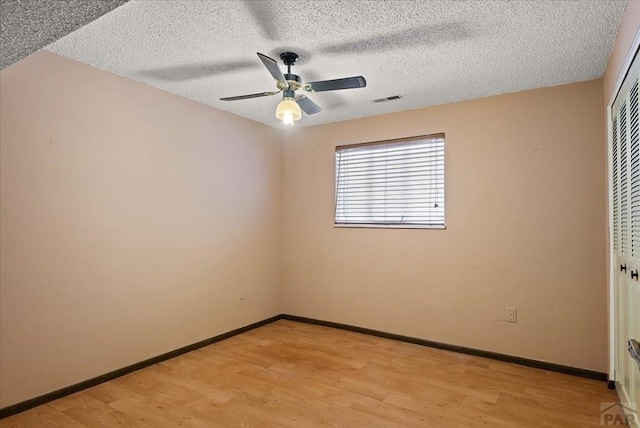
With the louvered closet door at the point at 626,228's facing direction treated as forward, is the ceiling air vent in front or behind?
in front

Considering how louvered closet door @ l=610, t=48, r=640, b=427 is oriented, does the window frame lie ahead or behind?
ahead

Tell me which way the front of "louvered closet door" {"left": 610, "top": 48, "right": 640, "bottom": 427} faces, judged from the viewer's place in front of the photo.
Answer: facing to the left of the viewer
